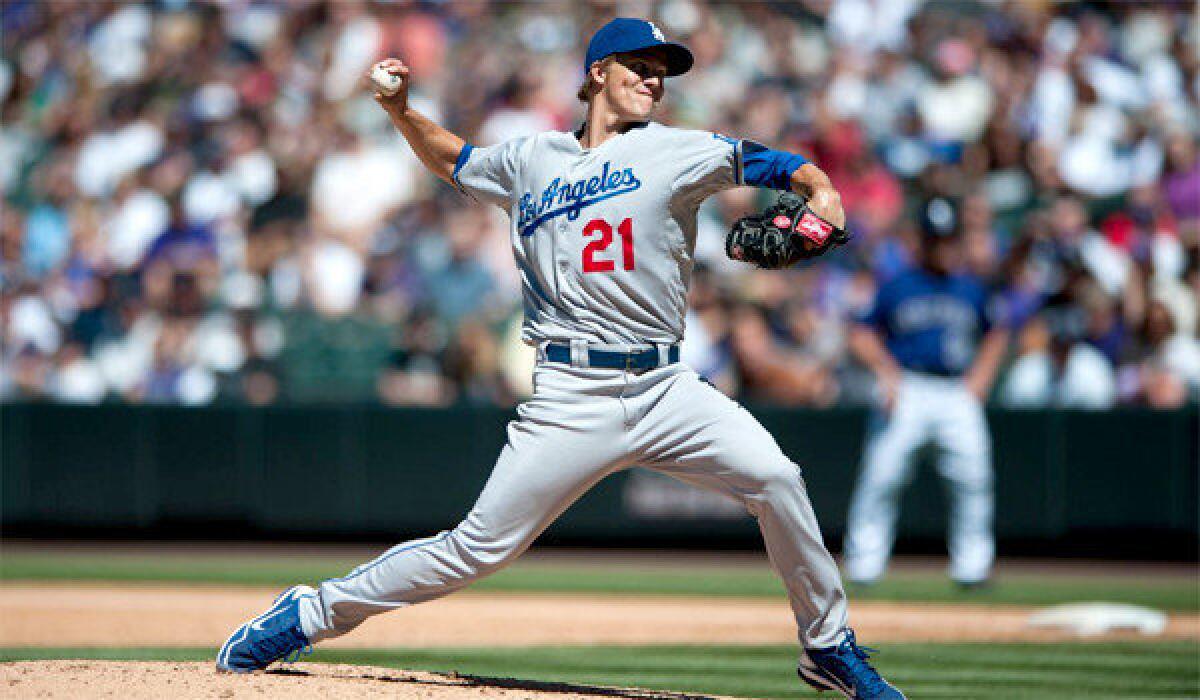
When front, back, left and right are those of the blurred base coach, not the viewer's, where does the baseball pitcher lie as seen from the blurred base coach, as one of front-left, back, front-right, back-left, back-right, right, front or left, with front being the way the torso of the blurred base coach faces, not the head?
front

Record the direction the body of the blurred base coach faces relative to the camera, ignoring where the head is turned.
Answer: toward the camera

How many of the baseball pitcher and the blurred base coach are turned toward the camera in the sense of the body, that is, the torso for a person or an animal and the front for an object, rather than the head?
2

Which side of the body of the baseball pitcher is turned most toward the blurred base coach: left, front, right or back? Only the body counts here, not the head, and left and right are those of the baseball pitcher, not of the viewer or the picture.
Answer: back

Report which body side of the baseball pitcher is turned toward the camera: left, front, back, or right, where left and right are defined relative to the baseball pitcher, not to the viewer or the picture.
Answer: front
